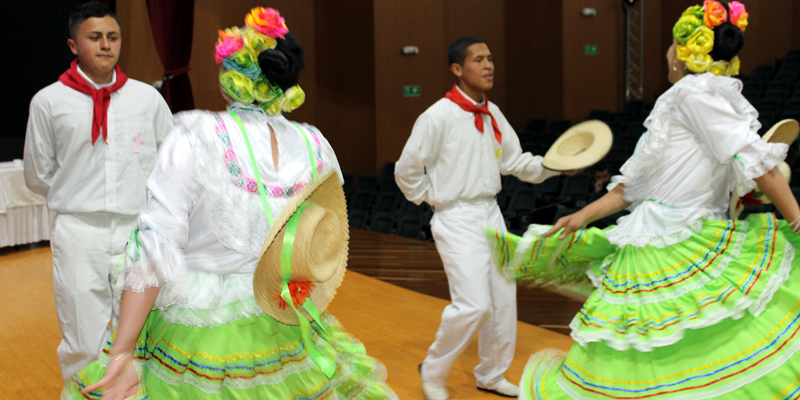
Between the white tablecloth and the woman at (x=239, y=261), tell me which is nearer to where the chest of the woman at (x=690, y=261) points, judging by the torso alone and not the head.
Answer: the white tablecloth

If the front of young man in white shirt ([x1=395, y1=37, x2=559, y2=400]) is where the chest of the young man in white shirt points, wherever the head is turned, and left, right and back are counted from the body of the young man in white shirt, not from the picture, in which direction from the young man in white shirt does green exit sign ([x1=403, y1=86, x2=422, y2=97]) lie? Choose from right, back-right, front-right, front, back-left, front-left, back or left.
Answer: back-left

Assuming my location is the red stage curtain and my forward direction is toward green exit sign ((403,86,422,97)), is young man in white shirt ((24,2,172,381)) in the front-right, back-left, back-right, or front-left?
back-right

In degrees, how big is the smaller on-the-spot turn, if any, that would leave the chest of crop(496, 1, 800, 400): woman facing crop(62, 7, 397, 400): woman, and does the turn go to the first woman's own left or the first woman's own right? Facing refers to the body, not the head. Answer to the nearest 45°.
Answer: approximately 90° to the first woman's own left

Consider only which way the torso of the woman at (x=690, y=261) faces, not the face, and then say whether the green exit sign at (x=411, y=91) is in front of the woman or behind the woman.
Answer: in front

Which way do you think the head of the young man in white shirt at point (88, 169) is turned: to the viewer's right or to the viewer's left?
to the viewer's right

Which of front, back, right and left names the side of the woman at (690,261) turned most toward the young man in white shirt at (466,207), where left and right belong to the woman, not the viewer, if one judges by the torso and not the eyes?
front

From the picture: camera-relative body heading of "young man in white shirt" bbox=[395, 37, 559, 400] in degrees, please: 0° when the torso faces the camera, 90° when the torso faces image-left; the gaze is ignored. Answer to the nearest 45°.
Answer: approximately 315°

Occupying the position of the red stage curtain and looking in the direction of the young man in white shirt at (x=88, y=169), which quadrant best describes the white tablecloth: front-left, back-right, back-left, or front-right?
front-right

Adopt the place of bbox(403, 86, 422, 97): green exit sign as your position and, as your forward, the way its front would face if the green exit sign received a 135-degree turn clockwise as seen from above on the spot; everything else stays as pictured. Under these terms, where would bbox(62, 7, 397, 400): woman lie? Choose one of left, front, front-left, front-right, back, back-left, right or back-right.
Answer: back-left

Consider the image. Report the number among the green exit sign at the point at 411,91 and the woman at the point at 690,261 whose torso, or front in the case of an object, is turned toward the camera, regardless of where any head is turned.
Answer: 1

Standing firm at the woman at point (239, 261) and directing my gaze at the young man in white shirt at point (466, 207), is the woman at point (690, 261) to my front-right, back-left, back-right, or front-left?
front-right

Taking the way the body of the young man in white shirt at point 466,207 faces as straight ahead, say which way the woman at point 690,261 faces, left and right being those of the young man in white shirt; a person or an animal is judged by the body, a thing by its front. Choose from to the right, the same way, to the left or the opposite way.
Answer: the opposite way

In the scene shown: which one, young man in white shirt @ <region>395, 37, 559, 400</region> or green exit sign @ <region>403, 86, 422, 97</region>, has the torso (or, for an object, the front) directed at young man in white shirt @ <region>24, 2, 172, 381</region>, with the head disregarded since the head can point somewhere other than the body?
the green exit sign
